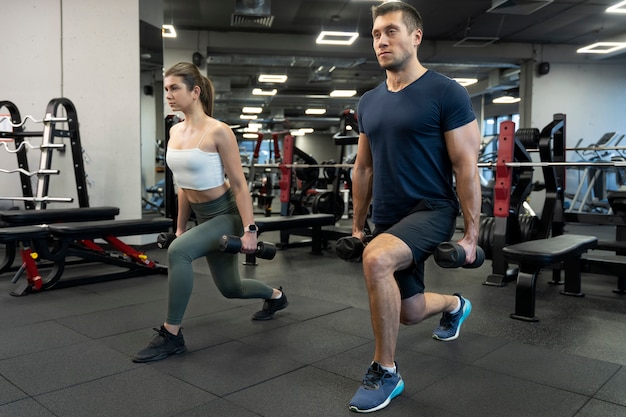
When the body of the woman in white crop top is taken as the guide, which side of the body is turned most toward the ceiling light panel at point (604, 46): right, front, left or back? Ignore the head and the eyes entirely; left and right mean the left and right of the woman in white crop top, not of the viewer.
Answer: back

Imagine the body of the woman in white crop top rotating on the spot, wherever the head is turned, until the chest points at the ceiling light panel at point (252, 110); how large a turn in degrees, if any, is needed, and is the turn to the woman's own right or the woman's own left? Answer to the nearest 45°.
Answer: approximately 135° to the woman's own right

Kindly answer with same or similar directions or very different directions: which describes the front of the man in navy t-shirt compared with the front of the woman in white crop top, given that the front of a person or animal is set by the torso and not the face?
same or similar directions

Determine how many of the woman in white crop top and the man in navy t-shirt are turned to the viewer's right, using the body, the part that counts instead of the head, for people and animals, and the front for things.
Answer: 0

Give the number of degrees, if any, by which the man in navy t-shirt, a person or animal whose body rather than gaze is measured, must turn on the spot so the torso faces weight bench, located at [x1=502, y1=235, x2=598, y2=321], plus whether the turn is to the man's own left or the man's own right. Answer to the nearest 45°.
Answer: approximately 180°

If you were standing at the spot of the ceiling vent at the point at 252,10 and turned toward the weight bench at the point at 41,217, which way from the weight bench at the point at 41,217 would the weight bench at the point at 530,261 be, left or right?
left

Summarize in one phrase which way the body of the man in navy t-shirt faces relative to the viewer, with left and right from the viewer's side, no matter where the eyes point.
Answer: facing the viewer and to the left of the viewer

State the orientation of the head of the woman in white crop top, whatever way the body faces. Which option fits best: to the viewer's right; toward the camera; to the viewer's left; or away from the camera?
to the viewer's left

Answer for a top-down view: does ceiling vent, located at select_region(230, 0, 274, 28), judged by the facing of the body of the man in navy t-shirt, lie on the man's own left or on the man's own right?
on the man's own right

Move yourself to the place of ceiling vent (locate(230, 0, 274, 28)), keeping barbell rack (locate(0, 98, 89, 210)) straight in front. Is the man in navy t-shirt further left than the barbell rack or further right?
left

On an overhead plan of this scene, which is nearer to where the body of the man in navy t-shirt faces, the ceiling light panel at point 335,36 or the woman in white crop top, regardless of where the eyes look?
the woman in white crop top

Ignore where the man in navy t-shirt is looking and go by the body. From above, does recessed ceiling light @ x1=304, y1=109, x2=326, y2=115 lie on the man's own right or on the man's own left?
on the man's own right

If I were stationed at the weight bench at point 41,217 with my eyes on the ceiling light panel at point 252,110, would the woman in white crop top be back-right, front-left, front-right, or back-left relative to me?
back-right

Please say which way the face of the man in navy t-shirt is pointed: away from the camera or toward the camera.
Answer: toward the camera
